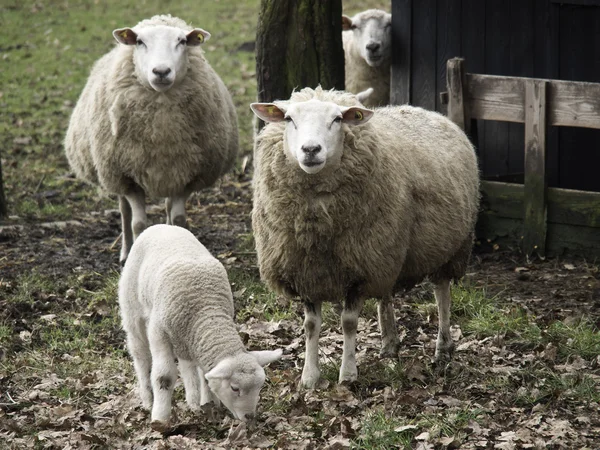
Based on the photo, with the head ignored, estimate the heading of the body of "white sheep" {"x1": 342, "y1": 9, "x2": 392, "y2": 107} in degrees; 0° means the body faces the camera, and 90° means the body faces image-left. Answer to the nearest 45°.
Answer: approximately 0°

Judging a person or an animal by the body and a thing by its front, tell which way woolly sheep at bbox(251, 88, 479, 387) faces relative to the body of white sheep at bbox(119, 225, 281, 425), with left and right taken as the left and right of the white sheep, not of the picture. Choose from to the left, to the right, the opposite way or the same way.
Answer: to the right

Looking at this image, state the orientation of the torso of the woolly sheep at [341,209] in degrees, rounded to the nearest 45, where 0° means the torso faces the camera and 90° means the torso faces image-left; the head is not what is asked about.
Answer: approximately 45°

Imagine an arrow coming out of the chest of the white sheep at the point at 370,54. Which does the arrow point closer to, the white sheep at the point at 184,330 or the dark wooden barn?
the white sheep

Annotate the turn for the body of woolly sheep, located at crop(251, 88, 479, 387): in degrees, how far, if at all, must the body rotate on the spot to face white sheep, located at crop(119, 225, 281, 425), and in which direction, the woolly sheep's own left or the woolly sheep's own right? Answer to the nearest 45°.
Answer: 0° — it already faces it

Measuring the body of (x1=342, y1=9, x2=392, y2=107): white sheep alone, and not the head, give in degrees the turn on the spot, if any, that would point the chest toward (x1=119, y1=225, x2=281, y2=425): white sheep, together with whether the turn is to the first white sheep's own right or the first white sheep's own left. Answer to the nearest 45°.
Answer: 0° — it already faces it

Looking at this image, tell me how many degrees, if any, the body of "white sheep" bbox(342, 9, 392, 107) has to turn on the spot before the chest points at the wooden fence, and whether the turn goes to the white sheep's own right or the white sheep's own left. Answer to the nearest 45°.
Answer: approximately 45° to the white sheep's own left

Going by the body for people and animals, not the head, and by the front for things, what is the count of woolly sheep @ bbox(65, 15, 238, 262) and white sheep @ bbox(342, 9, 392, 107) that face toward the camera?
2
